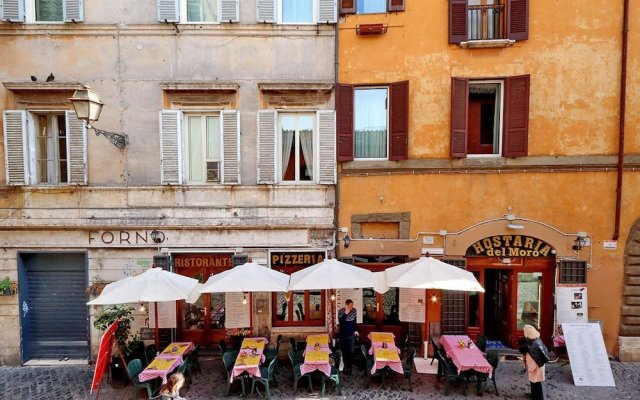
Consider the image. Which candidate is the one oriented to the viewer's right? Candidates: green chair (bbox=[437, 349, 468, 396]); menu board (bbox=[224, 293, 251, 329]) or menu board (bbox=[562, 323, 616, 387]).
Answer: the green chair

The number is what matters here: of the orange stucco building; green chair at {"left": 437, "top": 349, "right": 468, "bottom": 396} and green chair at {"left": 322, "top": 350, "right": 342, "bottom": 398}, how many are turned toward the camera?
1

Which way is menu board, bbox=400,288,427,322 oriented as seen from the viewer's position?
toward the camera

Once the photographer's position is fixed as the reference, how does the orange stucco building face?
facing the viewer

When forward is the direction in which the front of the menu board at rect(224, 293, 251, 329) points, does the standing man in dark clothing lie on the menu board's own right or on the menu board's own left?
on the menu board's own left

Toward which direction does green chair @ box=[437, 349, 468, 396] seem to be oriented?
to the viewer's right

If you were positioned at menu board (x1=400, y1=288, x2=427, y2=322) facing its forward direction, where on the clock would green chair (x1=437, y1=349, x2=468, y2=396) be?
The green chair is roughly at 11 o'clock from the menu board.

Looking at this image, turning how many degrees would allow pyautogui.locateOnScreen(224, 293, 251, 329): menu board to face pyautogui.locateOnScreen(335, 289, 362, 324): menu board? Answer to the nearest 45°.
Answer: approximately 90° to its left

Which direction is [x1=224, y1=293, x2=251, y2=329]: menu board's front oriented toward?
toward the camera

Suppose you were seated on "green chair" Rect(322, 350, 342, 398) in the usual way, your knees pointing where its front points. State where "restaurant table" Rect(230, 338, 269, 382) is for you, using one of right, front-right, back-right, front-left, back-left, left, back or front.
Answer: front

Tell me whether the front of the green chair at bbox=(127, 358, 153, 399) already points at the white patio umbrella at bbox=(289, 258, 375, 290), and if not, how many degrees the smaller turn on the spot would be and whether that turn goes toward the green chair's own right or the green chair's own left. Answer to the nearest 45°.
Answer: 0° — it already faces it

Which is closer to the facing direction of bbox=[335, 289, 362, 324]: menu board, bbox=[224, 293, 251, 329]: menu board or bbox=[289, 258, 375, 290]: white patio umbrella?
the white patio umbrella

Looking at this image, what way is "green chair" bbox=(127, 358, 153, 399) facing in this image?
to the viewer's right
